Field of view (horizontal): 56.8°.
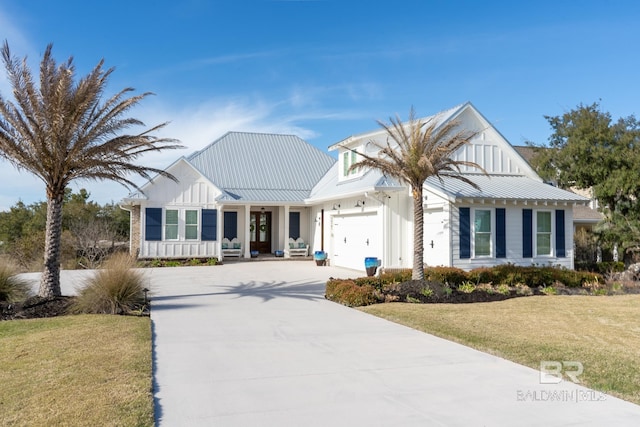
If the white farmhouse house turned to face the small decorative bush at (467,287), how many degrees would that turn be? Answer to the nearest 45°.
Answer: approximately 45° to its left

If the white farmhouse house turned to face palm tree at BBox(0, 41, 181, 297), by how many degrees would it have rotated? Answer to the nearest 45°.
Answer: approximately 45° to its right

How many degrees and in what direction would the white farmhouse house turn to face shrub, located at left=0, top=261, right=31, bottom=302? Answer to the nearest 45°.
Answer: approximately 45° to its right

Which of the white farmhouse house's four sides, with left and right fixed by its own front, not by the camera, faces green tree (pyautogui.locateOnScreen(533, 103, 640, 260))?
left

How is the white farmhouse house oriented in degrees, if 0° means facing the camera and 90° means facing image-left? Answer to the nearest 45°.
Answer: approximately 0°

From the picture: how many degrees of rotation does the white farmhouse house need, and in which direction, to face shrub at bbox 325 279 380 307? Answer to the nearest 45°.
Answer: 0° — it already faces it

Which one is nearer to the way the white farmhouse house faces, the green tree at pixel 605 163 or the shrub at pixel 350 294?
the shrub

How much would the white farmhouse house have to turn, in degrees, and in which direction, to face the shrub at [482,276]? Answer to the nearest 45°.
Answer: approximately 45° to its left
